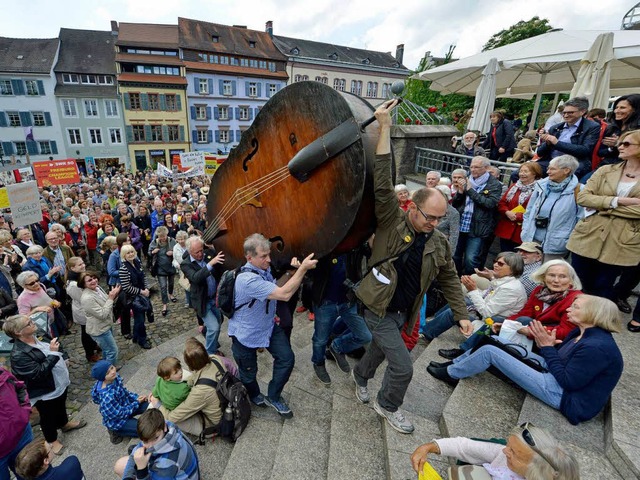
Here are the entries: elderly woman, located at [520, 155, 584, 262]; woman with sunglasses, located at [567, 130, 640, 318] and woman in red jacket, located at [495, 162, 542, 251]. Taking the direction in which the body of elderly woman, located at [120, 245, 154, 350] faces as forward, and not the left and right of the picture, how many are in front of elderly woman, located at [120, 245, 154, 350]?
3

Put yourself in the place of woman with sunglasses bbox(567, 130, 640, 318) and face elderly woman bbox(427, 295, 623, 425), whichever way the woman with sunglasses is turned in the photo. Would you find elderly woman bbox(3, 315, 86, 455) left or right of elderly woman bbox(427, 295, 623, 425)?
right

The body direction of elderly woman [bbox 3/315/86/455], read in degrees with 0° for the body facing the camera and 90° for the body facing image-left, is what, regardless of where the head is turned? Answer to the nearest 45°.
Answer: approximately 315°

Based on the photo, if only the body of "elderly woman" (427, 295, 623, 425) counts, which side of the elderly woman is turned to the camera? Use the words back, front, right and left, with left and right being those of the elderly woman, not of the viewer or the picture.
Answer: left

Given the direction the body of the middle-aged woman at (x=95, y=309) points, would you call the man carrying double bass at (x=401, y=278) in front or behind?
in front

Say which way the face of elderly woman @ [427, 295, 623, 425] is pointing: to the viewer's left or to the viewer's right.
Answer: to the viewer's left

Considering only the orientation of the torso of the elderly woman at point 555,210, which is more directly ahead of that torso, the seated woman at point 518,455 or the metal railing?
the seated woman

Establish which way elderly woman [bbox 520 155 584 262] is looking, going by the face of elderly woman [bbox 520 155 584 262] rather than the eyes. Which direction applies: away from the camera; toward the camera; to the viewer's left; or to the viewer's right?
to the viewer's left

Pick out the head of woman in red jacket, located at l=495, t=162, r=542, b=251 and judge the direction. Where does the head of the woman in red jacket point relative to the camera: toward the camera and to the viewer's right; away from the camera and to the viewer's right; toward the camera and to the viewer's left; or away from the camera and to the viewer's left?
toward the camera and to the viewer's left

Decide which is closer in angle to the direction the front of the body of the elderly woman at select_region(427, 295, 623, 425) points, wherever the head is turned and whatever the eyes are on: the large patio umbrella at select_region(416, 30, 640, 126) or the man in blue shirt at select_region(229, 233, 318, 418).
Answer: the man in blue shirt

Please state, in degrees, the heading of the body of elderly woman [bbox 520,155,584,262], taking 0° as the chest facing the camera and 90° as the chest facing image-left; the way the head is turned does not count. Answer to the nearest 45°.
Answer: approximately 45°
